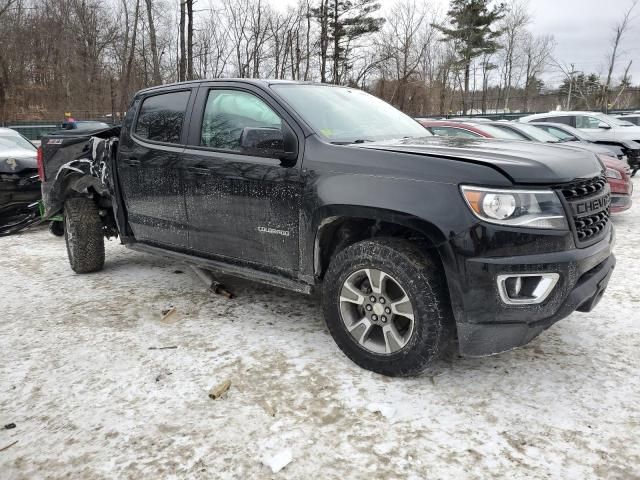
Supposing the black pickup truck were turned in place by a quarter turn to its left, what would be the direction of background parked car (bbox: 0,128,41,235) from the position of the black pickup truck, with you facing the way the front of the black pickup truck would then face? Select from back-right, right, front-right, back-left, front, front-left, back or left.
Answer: left

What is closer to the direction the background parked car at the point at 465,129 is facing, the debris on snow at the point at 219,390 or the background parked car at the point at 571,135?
the debris on snow

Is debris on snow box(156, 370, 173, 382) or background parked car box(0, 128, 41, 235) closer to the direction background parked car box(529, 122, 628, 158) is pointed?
the debris on snow

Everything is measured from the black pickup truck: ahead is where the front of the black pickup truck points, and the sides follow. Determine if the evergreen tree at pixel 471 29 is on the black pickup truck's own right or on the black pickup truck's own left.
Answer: on the black pickup truck's own left

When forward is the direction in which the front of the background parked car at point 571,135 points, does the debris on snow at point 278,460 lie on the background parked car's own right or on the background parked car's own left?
on the background parked car's own right

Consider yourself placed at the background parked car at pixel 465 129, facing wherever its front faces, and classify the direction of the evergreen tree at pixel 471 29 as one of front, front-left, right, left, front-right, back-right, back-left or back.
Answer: back-left

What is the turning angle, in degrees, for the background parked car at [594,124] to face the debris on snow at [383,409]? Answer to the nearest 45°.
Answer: approximately 45° to its right

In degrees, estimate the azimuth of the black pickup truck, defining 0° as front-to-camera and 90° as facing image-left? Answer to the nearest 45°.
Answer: approximately 315°

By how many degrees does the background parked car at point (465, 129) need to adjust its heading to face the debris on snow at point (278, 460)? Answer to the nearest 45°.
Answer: approximately 45° to its right

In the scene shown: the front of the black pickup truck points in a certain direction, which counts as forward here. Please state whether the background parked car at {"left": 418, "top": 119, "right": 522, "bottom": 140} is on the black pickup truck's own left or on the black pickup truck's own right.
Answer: on the black pickup truck's own left
